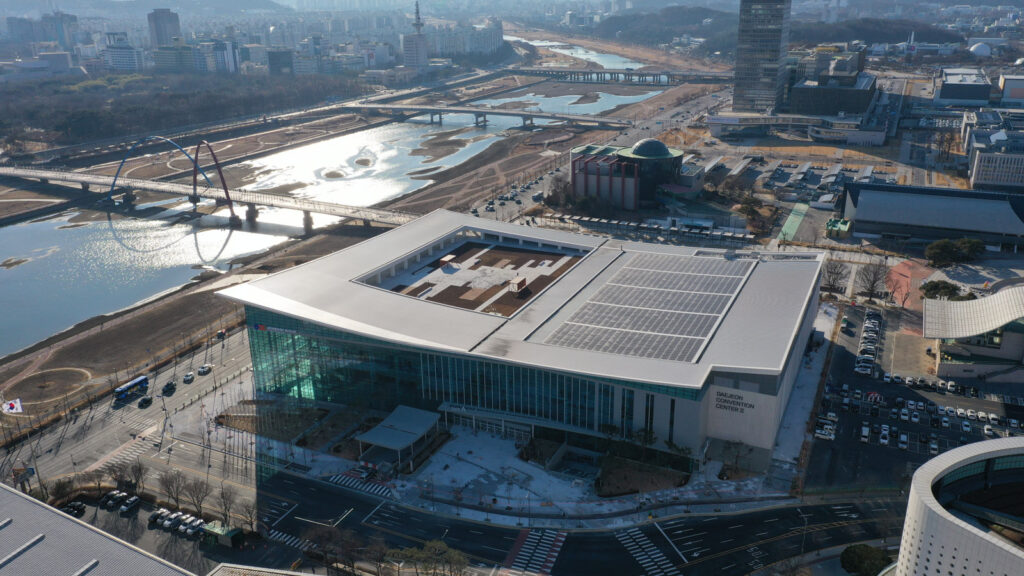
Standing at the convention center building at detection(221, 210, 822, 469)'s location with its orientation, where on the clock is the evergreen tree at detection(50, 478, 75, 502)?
The evergreen tree is roughly at 1 o'clock from the convention center building.

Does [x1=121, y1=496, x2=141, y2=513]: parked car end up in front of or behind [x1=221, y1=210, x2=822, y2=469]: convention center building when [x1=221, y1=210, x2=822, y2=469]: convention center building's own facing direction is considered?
in front

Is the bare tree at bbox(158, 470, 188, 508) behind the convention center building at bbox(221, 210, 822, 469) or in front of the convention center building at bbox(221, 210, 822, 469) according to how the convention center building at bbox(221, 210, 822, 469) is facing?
in front

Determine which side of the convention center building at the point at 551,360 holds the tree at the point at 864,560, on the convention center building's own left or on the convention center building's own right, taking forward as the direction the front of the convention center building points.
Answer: on the convention center building's own left

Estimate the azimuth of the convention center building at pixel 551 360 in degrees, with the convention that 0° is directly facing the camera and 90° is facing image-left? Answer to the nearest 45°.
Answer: approximately 45°

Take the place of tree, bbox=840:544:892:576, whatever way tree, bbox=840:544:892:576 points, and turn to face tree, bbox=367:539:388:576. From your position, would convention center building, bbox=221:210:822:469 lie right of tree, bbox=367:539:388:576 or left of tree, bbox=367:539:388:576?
right

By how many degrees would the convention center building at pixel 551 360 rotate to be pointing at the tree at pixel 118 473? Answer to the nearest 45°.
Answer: approximately 45° to its right

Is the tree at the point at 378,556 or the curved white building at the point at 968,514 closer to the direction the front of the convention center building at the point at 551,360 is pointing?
the tree

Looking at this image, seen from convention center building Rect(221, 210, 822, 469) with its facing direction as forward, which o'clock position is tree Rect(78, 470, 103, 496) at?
The tree is roughly at 1 o'clock from the convention center building.

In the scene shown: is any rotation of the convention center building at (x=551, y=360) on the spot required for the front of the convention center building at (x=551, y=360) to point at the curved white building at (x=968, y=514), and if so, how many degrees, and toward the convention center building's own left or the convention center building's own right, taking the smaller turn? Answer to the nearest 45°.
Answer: approximately 90° to the convention center building's own left
